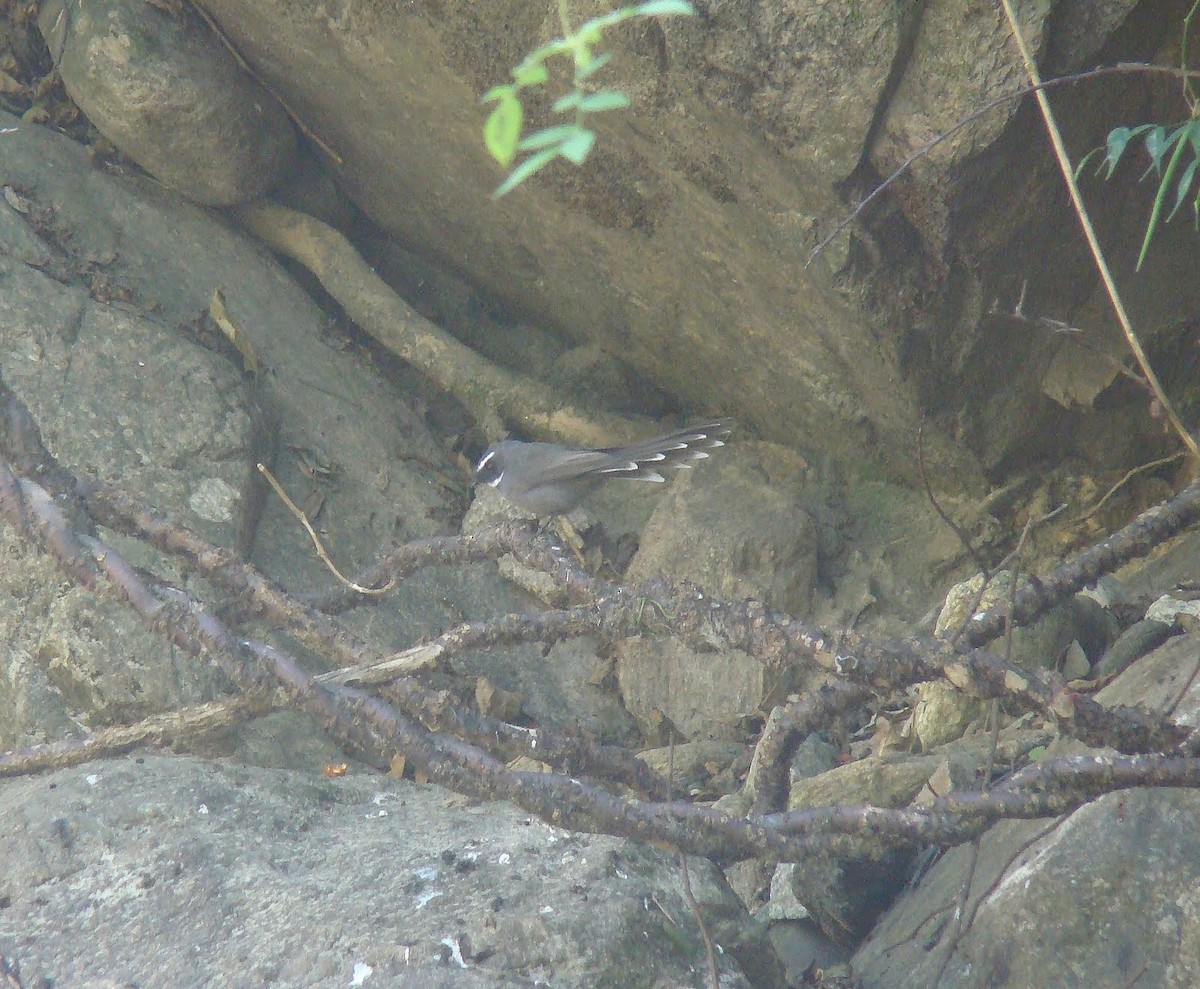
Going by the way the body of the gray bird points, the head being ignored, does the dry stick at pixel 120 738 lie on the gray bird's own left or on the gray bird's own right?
on the gray bird's own left

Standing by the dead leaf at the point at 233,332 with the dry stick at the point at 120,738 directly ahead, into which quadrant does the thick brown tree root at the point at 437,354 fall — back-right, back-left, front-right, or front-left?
back-left

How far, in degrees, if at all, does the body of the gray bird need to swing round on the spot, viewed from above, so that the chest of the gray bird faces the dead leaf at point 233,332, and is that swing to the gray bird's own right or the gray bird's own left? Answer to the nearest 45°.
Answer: approximately 45° to the gray bird's own right

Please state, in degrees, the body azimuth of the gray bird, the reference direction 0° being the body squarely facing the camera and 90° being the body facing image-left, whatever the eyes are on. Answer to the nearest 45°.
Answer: approximately 90°

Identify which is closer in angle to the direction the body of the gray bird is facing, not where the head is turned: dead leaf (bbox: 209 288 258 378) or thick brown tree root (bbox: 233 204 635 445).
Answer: the dead leaf

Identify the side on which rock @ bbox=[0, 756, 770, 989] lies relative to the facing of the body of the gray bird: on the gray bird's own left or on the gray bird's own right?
on the gray bird's own left

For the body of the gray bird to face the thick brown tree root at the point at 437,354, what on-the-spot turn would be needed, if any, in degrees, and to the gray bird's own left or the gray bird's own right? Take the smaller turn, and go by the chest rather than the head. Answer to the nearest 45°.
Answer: approximately 90° to the gray bird's own right
